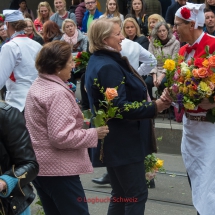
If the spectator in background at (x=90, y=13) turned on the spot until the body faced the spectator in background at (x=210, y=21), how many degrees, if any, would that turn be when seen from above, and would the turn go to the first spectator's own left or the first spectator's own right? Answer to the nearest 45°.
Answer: approximately 45° to the first spectator's own left

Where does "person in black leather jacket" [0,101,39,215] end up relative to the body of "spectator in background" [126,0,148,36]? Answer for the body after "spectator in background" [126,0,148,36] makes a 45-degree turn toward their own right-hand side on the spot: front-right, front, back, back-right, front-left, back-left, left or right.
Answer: front-left

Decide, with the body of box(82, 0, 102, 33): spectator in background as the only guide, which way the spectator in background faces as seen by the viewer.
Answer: toward the camera

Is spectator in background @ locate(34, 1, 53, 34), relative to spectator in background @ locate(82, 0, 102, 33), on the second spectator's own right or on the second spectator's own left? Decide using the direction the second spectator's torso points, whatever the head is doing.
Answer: on the second spectator's own right

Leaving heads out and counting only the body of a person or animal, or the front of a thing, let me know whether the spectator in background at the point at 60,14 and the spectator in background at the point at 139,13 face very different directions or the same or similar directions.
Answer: same or similar directions

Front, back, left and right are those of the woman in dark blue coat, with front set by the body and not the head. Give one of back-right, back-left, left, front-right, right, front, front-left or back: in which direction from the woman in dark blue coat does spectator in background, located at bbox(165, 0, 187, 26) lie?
left

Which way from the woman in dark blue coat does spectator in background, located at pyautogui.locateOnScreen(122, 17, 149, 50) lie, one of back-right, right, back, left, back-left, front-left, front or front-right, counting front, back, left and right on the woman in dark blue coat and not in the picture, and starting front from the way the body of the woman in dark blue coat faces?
left

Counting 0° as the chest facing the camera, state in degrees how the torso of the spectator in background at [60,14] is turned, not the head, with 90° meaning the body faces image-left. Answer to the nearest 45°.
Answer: approximately 0°

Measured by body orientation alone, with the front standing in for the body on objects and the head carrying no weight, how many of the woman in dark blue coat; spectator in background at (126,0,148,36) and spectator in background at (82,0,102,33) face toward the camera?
2

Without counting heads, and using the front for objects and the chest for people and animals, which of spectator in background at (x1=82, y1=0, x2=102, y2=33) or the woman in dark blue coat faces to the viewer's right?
the woman in dark blue coat

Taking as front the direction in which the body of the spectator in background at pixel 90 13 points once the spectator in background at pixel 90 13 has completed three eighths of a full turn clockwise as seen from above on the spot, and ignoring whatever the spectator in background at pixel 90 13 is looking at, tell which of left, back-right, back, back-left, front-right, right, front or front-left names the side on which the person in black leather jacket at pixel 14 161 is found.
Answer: back-left

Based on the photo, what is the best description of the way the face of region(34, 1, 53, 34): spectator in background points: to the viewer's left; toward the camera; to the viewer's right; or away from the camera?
toward the camera

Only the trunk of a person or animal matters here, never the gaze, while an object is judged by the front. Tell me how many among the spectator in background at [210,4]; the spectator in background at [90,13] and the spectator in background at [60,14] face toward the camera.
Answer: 3

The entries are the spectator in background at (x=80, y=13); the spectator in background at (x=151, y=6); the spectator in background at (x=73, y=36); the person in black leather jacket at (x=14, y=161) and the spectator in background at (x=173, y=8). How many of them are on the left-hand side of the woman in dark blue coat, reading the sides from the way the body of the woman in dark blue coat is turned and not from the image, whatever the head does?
4

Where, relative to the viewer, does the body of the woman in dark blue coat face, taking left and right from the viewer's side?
facing to the right of the viewer
